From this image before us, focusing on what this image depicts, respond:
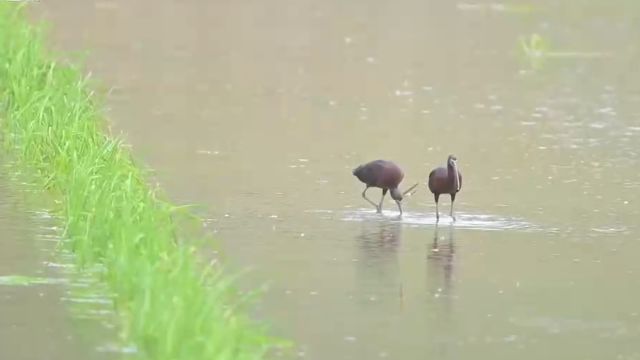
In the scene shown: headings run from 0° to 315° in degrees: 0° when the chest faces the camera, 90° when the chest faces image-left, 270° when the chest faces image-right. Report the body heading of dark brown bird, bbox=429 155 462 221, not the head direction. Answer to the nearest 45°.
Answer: approximately 315°

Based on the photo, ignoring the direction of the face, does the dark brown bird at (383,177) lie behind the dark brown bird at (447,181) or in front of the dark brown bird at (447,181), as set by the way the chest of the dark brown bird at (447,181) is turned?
behind

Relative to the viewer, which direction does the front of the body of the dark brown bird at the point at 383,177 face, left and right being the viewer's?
facing to the right of the viewer

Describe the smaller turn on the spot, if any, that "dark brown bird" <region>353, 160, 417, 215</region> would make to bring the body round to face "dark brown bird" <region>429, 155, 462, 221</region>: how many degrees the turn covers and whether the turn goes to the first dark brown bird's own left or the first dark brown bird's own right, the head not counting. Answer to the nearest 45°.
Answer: approximately 45° to the first dark brown bird's own right
